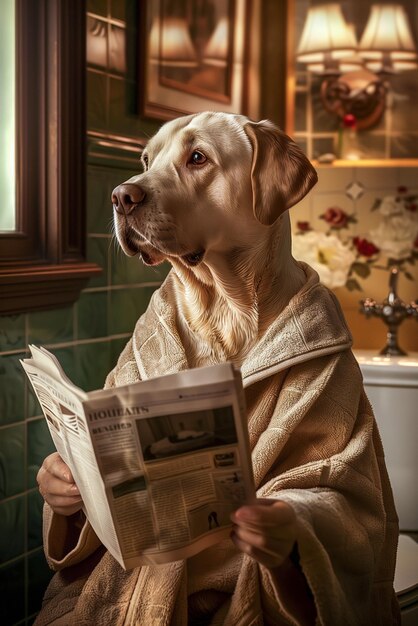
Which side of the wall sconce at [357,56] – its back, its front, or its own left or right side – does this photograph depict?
front

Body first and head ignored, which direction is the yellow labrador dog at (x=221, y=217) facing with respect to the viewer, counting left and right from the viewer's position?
facing the viewer and to the left of the viewer

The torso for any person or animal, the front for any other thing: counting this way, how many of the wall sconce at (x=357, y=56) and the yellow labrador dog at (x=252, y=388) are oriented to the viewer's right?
0

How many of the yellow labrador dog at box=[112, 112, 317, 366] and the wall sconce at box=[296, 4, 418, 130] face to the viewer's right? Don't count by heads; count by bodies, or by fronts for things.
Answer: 0

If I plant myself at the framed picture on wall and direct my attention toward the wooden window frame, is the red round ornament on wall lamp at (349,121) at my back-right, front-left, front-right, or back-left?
back-left
